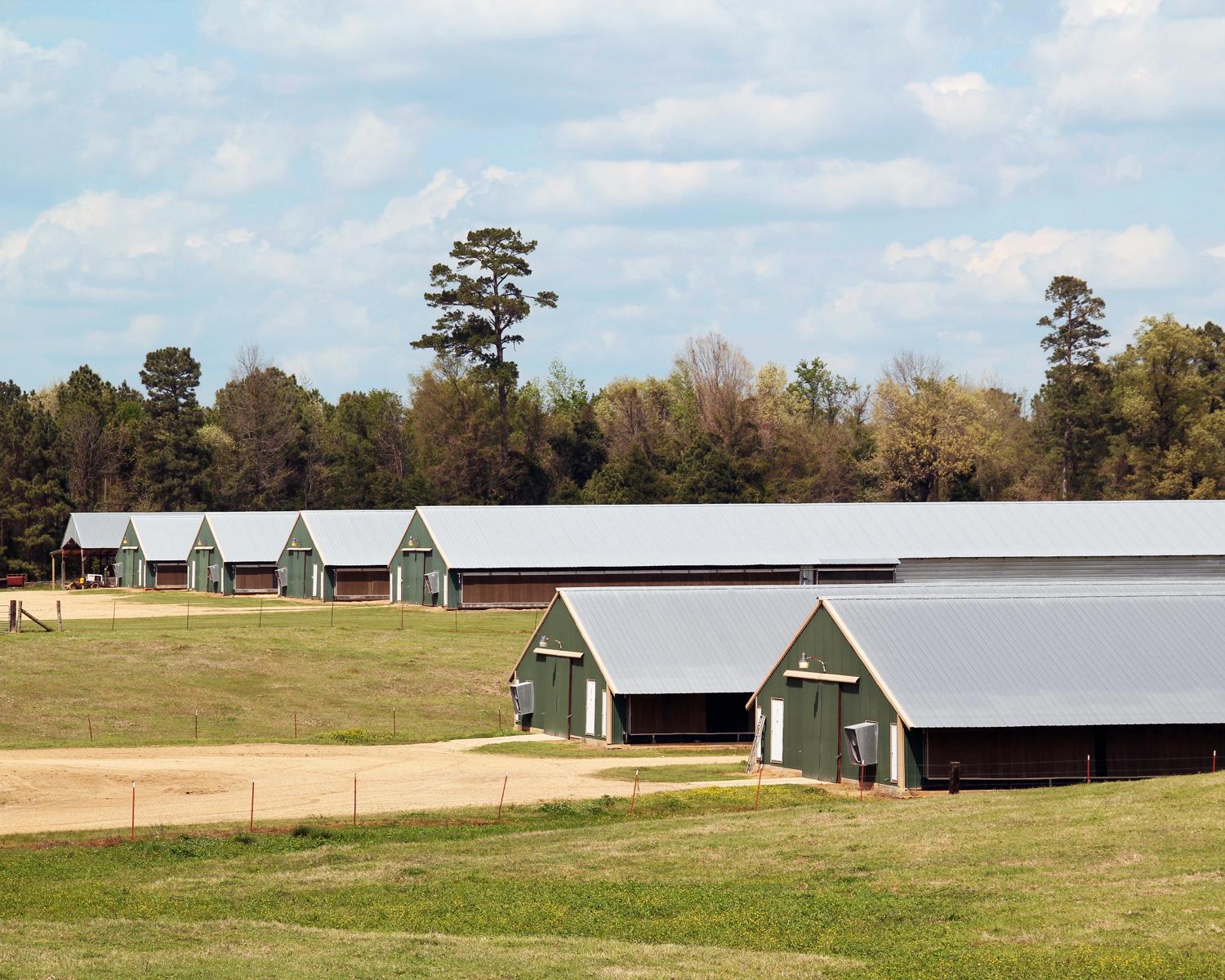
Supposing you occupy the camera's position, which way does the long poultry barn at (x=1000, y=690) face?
facing the viewer and to the left of the viewer
